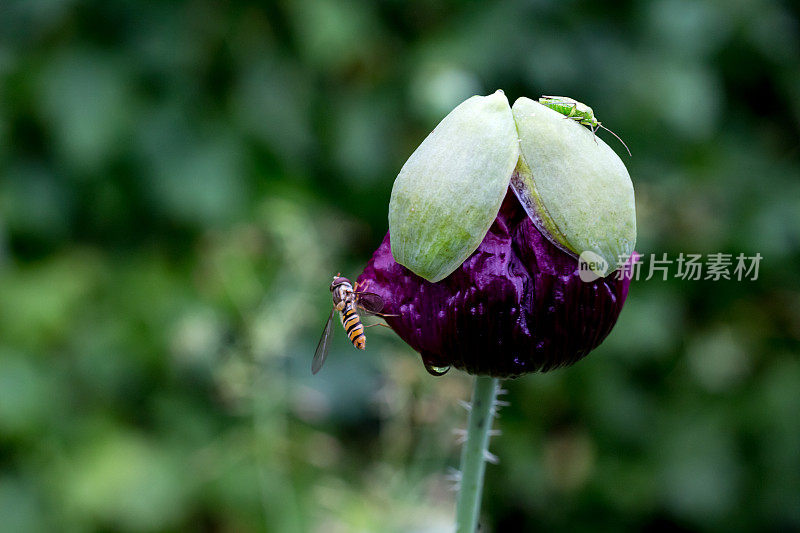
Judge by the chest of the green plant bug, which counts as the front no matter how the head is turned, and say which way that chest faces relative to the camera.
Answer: to the viewer's right
